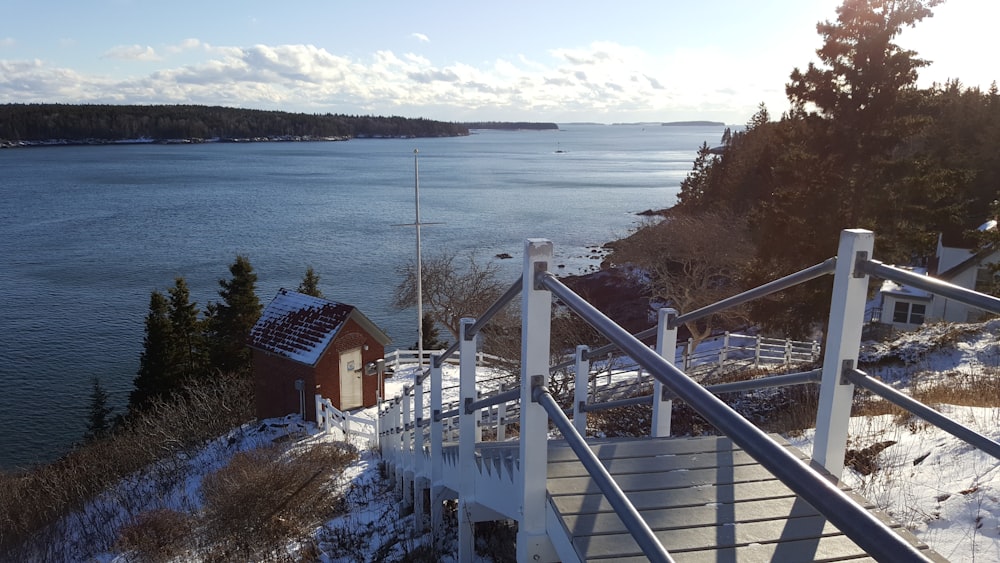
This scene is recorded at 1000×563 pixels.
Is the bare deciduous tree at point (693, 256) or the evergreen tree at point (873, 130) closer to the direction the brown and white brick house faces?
the evergreen tree

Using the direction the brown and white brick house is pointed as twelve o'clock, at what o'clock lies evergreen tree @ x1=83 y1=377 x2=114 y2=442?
The evergreen tree is roughly at 6 o'clock from the brown and white brick house.

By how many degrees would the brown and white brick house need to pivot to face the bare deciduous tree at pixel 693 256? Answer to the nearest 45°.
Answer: approximately 45° to its left

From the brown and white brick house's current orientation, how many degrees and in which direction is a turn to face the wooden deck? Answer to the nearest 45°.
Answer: approximately 45° to its right

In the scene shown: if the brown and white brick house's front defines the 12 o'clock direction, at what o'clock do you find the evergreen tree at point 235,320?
The evergreen tree is roughly at 7 o'clock from the brown and white brick house.

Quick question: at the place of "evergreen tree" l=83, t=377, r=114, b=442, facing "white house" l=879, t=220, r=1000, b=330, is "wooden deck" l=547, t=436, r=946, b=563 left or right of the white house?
right

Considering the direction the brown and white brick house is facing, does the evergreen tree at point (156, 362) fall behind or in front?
behind

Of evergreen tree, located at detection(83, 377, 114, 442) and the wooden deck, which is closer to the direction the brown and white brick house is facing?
the wooden deck

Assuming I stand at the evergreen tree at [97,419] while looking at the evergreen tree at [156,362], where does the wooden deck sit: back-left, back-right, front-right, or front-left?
back-right

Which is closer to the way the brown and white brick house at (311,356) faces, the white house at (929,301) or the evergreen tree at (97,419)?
the white house

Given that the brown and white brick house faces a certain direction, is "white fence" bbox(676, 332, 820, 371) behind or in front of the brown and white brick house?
in front

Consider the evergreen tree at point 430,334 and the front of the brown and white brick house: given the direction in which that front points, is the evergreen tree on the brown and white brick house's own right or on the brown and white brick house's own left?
on the brown and white brick house's own left

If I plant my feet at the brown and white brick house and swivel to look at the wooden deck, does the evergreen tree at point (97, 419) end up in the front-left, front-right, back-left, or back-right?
back-right

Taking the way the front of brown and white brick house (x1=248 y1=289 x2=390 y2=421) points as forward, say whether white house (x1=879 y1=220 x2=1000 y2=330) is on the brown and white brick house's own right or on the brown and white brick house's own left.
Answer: on the brown and white brick house's own left

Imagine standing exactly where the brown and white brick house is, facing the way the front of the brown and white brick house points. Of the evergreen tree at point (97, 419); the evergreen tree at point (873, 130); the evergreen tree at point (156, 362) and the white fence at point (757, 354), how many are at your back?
2
